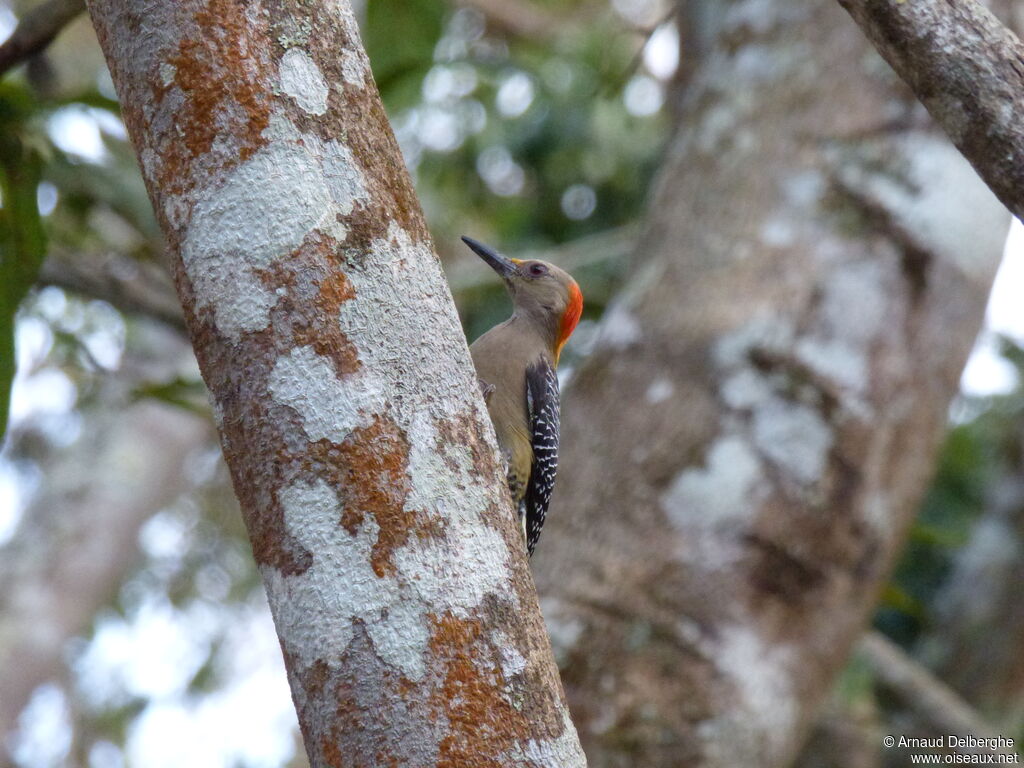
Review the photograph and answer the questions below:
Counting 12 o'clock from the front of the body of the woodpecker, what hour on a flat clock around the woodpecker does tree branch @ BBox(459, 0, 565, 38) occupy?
The tree branch is roughly at 3 o'clock from the woodpecker.

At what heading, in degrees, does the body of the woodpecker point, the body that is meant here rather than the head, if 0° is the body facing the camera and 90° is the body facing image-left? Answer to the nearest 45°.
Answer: approximately 90°
